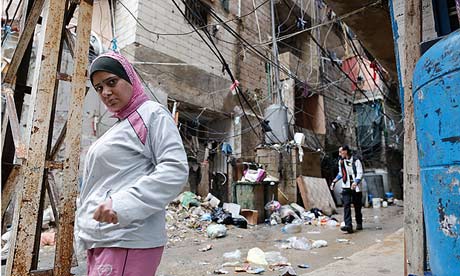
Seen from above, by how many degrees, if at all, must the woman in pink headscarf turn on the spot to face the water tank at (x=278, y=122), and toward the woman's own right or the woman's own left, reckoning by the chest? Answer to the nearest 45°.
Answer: approximately 180°

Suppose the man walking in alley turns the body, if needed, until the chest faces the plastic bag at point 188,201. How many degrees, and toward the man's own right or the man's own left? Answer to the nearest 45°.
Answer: approximately 45° to the man's own right

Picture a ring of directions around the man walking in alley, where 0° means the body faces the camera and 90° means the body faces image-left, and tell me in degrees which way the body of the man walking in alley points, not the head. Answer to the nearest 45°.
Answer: approximately 45°

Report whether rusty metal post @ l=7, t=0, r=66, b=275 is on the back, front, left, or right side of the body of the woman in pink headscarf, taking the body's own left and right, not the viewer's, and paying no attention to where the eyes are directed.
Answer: front

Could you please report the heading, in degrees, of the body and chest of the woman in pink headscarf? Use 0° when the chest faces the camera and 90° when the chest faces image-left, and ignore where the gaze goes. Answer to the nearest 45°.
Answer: approximately 45°

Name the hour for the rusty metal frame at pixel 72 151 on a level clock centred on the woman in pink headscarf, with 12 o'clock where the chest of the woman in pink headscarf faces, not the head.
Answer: The rusty metal frame is roughly at 4 o'clock from the woman in pink headscarf.

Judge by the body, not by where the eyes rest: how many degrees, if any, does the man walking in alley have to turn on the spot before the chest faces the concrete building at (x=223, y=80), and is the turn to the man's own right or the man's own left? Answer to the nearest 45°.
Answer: approximately 90° to the man's own right

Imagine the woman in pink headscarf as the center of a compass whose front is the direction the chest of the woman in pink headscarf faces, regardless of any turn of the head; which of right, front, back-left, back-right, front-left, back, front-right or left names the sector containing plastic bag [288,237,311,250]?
back

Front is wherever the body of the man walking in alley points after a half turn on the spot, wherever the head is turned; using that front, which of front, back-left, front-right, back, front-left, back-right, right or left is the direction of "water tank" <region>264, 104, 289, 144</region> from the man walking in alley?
left
